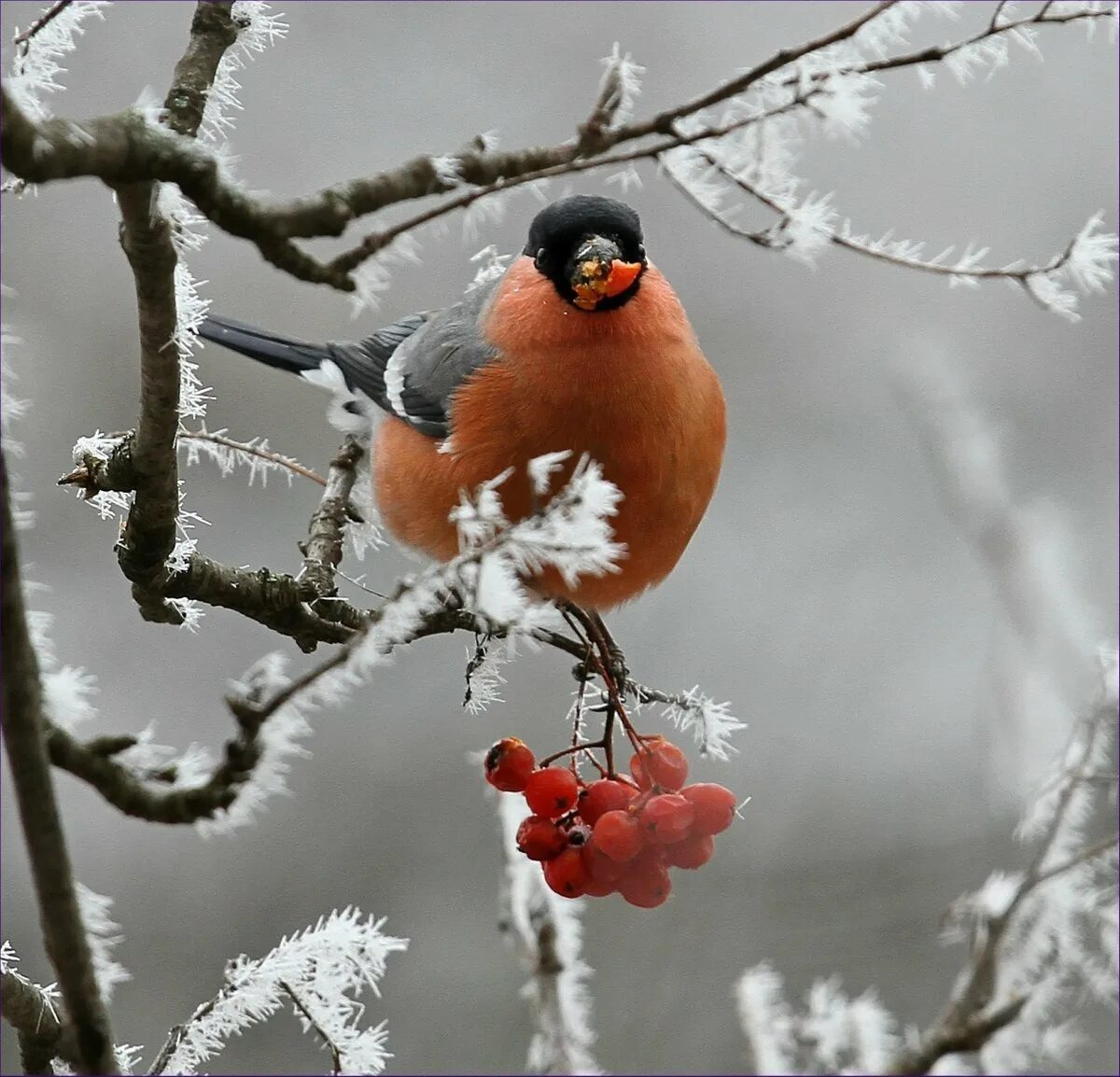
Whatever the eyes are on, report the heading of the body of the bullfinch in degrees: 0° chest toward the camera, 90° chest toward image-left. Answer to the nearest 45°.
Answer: approximately 315°
